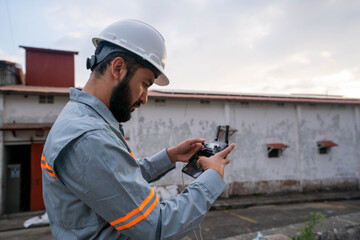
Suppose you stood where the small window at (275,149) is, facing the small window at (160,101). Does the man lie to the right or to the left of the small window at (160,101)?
left

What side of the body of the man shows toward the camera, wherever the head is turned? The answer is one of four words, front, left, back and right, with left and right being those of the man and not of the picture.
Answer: right

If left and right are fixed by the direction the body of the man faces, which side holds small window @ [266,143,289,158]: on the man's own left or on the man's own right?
on the man's own left

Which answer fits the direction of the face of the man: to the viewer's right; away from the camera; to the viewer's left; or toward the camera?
to the viewer's right

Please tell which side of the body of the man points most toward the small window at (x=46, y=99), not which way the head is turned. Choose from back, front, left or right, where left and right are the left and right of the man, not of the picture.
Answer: left

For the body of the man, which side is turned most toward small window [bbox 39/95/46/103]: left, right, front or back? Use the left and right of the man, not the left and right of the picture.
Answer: left
